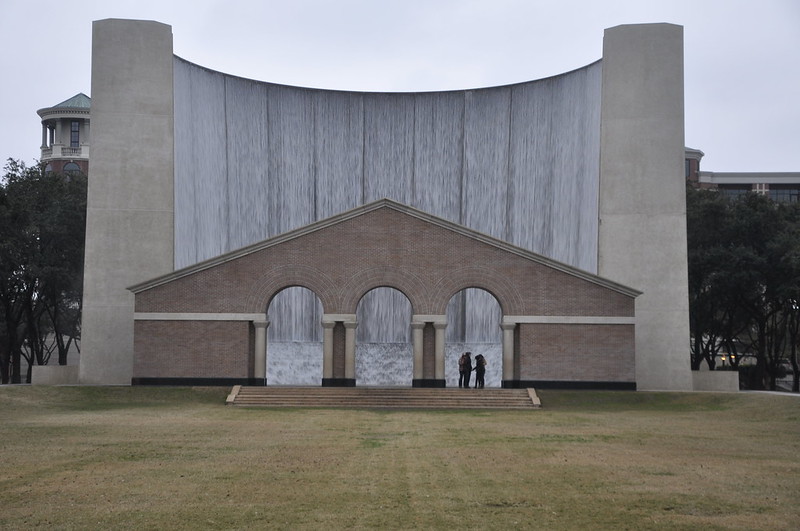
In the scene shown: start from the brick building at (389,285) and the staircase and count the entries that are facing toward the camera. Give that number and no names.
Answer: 2

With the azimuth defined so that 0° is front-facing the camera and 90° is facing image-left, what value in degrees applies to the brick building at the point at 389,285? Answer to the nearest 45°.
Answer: approximately 0°

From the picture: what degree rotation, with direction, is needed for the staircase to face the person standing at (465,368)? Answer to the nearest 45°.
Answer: approximately 135° to its left
